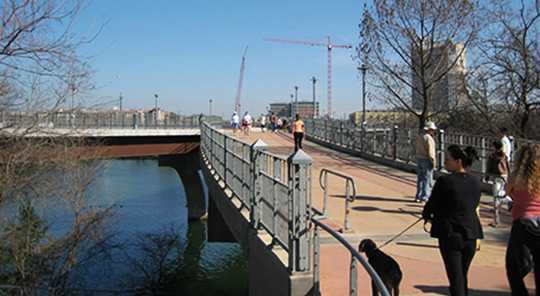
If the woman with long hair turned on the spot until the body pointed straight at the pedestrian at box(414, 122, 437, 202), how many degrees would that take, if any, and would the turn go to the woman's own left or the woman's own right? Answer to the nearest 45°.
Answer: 0° — they already face them
